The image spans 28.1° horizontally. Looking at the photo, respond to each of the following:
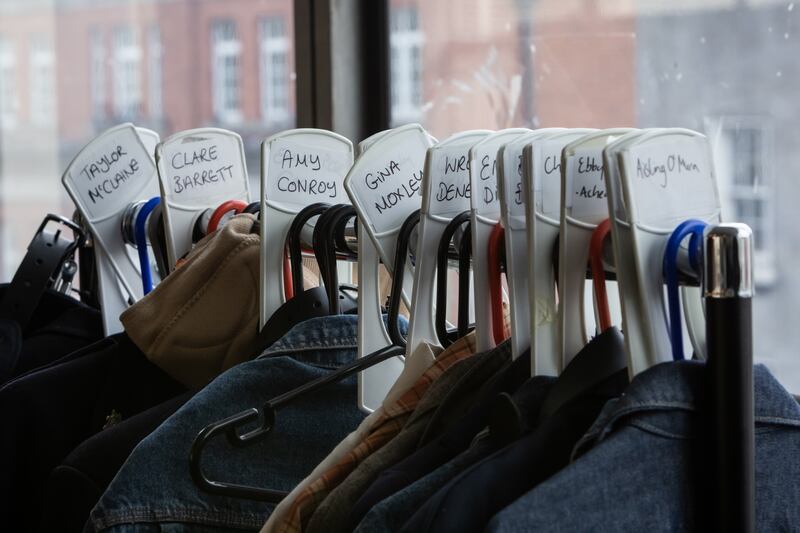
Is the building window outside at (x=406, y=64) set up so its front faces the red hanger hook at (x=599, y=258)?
yes

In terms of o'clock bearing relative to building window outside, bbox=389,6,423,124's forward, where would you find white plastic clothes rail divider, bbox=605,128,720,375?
The white plastic clothes rail divider is roughly at 12 o'clock from the building window outside.

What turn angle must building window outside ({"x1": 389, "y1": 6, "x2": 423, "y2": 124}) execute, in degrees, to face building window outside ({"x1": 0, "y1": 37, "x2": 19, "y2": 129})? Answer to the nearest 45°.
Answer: approximately 135° to its right

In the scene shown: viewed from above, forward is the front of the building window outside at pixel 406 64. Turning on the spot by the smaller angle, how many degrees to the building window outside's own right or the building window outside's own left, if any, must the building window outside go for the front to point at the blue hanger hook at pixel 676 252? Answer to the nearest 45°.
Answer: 0° — it already faces it

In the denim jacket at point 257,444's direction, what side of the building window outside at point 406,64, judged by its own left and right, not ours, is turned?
front

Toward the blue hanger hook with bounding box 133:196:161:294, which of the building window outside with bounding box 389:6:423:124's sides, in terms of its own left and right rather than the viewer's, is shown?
front

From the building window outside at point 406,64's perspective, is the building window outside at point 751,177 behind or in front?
in front

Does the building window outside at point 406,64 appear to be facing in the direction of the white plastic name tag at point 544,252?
yes

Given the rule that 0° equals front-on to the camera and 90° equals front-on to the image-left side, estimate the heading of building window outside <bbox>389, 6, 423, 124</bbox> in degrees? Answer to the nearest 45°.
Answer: approximately 0°

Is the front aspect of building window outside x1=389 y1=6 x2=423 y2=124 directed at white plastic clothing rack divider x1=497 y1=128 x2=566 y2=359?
yes

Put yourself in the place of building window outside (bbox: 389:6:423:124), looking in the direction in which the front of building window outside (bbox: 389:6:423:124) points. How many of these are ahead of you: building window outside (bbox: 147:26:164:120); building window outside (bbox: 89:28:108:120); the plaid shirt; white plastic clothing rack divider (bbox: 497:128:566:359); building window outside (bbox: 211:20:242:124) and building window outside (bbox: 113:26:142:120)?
2

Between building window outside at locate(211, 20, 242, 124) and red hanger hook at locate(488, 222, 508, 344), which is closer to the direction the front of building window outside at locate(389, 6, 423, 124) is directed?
the red hanger hook

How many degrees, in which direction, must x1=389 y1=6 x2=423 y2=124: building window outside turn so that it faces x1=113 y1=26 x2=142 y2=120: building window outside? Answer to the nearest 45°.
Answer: approximately 135° to its right
